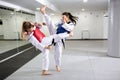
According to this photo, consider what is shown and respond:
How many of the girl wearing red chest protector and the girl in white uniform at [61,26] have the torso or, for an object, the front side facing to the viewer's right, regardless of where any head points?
1

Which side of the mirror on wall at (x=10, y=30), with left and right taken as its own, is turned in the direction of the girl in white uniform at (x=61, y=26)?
front

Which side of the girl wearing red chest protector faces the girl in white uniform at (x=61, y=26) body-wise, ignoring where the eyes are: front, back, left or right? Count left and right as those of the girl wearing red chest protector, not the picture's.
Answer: front

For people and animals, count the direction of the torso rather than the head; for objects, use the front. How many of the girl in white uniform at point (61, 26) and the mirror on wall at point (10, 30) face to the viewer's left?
1

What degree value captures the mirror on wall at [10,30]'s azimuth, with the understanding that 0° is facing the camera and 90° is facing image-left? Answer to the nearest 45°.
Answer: approximately 315°

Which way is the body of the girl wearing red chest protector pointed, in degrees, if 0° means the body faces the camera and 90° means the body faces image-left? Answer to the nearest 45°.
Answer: approximately 270°

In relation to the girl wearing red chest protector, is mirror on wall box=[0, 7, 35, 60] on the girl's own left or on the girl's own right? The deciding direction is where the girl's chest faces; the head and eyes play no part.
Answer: on the girl's own left

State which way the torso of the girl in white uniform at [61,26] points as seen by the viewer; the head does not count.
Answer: to the viewer's left

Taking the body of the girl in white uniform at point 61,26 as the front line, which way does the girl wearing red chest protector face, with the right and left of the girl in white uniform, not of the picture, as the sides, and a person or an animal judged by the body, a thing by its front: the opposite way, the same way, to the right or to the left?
the opposite way

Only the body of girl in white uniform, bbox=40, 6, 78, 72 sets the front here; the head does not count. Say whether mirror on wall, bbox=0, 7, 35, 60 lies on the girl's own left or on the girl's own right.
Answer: on the girl's own right
